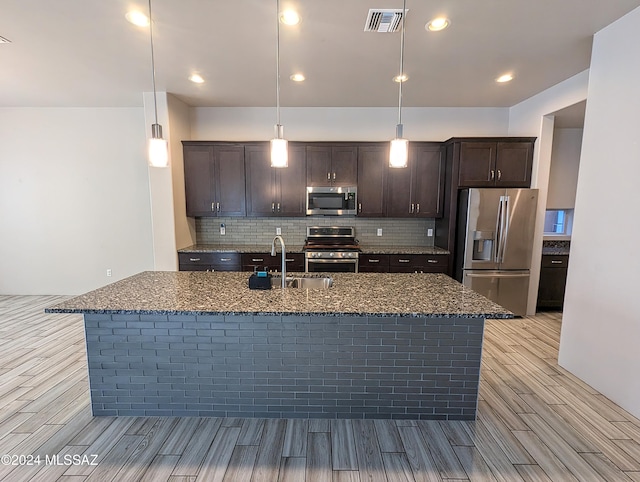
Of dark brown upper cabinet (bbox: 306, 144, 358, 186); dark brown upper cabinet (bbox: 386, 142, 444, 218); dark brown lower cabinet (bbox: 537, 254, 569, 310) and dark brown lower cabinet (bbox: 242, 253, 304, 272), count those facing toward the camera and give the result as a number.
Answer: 4

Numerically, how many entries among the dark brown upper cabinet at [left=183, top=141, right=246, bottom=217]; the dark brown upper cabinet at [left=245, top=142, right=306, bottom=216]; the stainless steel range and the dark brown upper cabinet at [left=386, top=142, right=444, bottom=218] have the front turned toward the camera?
4

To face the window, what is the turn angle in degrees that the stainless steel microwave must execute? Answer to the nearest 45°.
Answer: approximately 90° to its left

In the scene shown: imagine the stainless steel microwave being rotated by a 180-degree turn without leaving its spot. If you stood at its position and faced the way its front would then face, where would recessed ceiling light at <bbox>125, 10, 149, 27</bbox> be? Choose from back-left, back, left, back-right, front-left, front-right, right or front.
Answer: back-left

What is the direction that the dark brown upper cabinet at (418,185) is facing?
toward the camera

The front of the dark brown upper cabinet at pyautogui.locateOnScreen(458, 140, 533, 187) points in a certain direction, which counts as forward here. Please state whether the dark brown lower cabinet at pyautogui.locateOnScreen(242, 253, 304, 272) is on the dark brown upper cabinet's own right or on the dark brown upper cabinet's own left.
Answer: on the dark brown upper cabinet's own right

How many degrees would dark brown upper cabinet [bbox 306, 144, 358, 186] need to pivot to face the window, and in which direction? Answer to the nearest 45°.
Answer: approximately 90° to its left

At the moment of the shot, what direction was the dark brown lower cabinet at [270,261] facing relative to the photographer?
facing the viewer

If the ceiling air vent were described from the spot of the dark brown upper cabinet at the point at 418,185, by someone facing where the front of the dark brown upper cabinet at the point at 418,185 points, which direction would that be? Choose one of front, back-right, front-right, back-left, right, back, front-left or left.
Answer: front

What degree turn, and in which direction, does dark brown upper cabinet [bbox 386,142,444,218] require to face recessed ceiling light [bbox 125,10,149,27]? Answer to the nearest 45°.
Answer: approximately 45° to its right

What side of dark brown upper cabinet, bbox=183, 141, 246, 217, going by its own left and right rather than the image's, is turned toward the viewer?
front

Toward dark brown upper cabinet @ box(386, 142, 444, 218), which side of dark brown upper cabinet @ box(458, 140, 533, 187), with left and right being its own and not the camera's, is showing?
right

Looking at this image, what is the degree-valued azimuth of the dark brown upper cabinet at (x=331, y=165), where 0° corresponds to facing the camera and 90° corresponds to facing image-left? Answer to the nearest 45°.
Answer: approximately 0°

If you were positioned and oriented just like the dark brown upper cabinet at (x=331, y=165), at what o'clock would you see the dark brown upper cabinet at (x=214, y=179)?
the dark brown upper cabinet at (x=214, y=179) is roughly at 3 o'clock from the dark brown upper cabinet at (x=331, y=165).

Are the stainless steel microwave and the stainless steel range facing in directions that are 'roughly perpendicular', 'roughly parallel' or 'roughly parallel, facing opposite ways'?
roughly parallel

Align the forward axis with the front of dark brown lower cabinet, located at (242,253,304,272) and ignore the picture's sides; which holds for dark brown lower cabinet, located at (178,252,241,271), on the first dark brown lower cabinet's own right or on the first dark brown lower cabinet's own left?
on the first dark brown lower cabinet's own right
